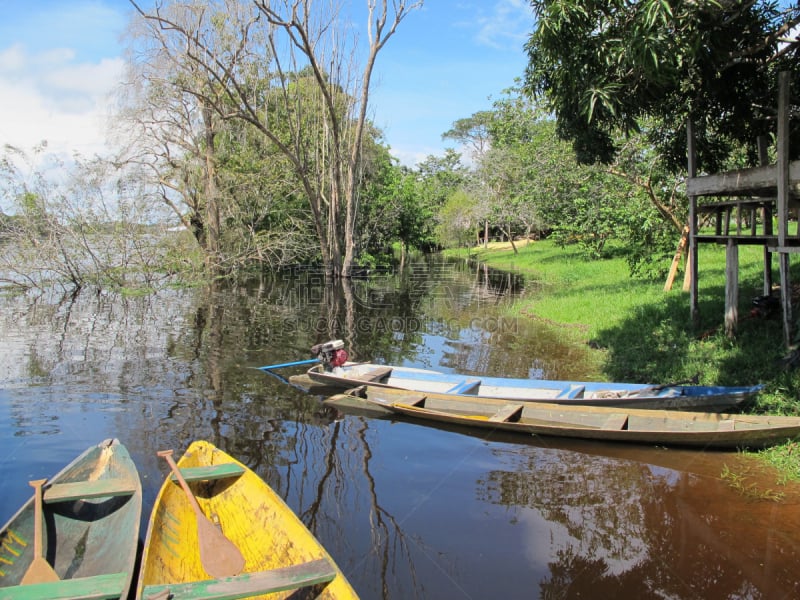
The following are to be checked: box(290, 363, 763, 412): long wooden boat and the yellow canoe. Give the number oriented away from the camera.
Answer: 1

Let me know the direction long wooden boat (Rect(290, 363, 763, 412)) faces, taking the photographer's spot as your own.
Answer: facing to the right of the viewer

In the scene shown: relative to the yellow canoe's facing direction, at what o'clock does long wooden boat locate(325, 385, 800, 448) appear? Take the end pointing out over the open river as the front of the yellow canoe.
The long wooden boat is roughly at 2 o'clock from the yellow canoe.

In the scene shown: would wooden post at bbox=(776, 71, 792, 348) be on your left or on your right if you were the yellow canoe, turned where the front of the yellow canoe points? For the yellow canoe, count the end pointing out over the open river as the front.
on your right

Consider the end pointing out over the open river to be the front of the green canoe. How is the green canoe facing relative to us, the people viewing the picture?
facing away from the viewer

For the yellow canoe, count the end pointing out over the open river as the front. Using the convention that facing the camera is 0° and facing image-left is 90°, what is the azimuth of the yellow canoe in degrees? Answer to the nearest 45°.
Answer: approximately 180°

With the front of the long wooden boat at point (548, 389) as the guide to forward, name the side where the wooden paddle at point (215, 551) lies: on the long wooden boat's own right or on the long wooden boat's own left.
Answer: on the long wooden boat's own right

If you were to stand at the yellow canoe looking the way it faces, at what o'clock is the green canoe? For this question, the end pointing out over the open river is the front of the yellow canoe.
The green canoe is roughly at 10 o'clock from the yellow canoe.

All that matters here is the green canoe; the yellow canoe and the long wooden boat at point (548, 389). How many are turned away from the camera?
2
